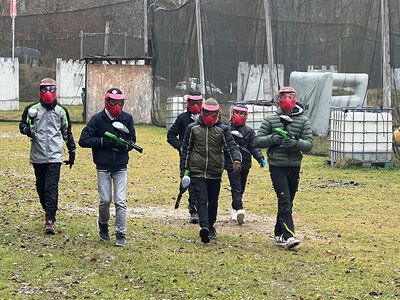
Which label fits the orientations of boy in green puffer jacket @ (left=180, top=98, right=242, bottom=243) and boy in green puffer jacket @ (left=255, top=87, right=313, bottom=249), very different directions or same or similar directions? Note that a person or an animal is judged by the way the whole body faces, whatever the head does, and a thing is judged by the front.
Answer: same or similar directions

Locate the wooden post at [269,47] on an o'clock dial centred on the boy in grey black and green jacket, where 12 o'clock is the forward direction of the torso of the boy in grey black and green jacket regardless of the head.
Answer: The wooden post is roughly at 7 o'clock from the boy in grey black and green jacket.

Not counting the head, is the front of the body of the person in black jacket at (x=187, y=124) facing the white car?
no

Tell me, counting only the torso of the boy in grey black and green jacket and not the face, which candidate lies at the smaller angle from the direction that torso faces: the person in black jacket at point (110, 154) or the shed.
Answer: the person in black jacket

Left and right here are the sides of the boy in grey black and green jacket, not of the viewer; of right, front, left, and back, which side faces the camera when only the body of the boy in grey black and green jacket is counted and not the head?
front

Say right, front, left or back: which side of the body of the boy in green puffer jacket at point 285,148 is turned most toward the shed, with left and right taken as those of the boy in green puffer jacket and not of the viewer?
back

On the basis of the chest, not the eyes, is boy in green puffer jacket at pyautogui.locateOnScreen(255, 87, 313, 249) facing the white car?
no

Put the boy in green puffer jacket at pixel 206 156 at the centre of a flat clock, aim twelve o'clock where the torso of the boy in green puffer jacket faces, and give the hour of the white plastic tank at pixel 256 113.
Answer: The white plastic tank is roughly at 6 o'clock from the boy in green puffer jacket.

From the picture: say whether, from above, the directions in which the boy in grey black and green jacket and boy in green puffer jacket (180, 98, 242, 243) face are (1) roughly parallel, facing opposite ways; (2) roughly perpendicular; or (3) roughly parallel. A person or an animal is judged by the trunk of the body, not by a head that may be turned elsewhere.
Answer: roughly parallel

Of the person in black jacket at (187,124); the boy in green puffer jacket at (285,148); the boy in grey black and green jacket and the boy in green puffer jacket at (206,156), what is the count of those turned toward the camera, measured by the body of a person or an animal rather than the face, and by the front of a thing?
4

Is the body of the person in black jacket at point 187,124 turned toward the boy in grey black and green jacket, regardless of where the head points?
no

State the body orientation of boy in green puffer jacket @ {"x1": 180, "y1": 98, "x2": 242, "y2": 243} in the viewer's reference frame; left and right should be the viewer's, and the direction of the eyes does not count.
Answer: facing the viewer

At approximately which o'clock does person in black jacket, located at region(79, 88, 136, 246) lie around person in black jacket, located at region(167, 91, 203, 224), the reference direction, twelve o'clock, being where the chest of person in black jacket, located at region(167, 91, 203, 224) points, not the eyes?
person in black jacket, located at region(79, 88, 136, 246) is roughly at 1 o'clock from person in black jacket, located at region(167, 91, 203, 224).

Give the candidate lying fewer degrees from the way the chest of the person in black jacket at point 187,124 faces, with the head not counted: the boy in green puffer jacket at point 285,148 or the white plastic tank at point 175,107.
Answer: the boy in green puffer jacket

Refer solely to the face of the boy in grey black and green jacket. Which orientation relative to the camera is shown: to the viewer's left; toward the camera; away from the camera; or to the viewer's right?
toward the camera

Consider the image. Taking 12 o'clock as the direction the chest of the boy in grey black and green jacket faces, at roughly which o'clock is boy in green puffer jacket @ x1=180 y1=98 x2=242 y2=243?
The boy in green puffer jacket is roughly at 10 o'clock from the boy in grey black and green jacket.

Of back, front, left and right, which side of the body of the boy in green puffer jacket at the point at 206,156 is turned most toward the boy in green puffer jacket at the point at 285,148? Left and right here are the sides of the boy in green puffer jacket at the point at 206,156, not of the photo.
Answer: left

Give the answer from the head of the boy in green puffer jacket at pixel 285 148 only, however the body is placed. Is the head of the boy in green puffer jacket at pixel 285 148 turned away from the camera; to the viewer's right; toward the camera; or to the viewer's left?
toward the camera
